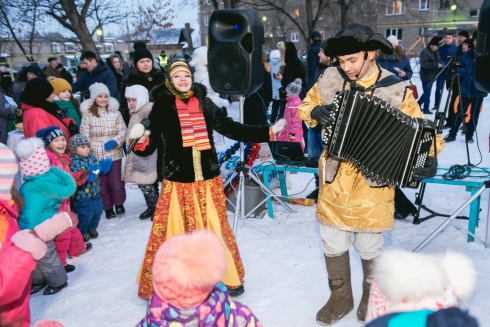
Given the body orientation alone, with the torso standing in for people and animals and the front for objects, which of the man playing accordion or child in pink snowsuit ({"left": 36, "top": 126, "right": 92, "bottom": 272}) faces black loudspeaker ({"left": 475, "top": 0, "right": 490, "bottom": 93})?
the child in pink snowsuit

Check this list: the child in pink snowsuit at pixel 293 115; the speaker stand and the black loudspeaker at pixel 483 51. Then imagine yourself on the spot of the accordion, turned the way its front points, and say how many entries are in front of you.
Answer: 0

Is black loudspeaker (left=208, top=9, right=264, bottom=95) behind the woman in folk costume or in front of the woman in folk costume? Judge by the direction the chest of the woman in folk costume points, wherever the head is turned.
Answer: behind

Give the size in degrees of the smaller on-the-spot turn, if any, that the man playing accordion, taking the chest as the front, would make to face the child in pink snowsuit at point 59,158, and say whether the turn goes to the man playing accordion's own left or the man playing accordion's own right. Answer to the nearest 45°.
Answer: approximately 90° to the man playing accordion's own right

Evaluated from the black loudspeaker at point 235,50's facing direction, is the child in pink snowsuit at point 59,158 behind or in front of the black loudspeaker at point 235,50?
in front

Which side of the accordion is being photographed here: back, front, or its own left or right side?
front

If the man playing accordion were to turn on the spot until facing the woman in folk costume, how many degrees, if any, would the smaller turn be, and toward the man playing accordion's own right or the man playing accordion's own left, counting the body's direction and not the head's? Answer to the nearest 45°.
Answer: approximately 90° to the man playing accordion's own right

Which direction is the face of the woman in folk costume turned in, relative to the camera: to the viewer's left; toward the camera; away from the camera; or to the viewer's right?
toward the camera

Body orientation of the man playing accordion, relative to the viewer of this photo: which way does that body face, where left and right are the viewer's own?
facing the viewer

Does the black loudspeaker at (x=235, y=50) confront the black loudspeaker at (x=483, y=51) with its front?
no

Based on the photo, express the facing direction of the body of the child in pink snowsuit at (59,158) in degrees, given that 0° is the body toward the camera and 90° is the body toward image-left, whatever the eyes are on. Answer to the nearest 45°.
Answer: approximately 315°

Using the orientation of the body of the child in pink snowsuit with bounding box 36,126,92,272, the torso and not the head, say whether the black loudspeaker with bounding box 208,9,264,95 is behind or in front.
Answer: in front

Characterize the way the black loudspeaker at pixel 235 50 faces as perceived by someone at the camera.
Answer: facing the viewer and to the left of the viewer

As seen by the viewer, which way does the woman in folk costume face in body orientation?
toward the camera

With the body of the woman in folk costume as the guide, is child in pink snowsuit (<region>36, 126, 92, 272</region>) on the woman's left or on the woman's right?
on the woman's right

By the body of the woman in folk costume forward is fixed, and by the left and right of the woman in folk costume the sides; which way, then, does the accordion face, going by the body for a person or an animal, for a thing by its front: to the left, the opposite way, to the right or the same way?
the same way

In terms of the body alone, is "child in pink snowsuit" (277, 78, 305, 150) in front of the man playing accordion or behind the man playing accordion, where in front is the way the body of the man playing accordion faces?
behind
